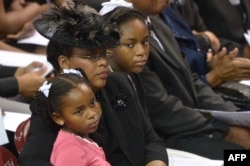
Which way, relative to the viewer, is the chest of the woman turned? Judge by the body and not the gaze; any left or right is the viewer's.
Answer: facing the viewer and to the right of the viewer

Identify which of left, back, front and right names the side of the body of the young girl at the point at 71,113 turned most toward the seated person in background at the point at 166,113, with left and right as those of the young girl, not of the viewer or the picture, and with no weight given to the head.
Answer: left

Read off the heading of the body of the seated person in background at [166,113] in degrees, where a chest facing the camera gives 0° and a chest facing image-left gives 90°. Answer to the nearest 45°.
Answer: approximately 315°

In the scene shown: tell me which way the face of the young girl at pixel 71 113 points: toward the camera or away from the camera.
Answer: toward the camera

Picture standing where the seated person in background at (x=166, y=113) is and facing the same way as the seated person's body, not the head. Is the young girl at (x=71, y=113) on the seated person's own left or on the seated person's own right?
on the seated person's own right

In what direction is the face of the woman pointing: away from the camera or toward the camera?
toward the camera

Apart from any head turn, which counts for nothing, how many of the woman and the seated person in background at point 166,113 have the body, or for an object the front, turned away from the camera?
0

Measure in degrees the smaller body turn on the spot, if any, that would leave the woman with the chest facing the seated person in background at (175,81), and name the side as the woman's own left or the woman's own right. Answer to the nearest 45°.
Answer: approximately 90° to the woman's own left

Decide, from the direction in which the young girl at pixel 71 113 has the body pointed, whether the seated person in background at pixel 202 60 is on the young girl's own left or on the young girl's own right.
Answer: on the young girl's own left
